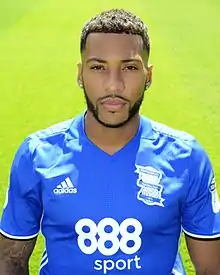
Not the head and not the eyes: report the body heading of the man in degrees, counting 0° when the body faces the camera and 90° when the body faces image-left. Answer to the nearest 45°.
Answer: approximately 0°
